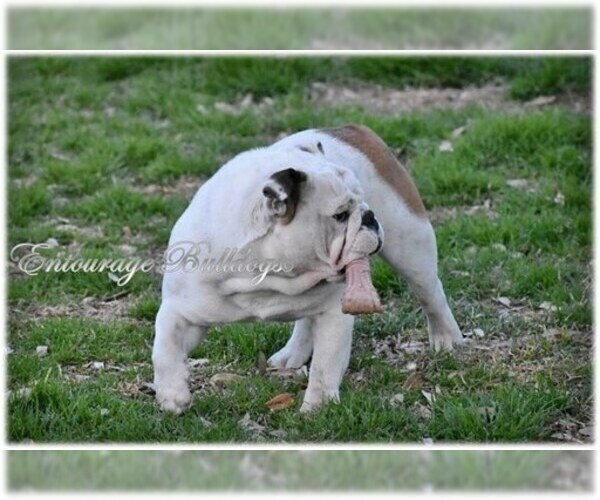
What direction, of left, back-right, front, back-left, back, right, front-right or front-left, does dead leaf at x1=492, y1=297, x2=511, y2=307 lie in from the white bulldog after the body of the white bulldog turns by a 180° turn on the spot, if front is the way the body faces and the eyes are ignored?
front

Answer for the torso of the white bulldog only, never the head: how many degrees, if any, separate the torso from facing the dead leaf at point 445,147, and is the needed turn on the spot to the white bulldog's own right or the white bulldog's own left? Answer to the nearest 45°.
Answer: approximately 135° to the white bulldog's own right

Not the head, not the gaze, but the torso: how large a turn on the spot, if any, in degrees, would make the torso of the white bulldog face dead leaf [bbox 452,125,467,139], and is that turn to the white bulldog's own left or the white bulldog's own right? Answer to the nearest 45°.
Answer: approximately 135° to the white bulldog's own right

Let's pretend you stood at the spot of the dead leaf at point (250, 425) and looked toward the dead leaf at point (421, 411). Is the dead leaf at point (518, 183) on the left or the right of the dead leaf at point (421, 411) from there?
left

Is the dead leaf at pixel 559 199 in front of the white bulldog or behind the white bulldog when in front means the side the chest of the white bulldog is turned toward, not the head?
behind

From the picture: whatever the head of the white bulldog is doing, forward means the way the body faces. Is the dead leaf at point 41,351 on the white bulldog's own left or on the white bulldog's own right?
on the white bulldog's own right

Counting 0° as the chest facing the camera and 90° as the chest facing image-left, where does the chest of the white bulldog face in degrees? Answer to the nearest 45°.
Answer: approximately 45°
